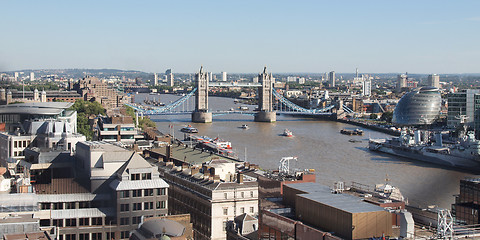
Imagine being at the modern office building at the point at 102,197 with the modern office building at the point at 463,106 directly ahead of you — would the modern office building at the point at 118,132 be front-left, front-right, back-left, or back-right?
front-left

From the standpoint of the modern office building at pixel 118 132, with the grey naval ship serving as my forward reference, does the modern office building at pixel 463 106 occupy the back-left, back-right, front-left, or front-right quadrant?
front-left

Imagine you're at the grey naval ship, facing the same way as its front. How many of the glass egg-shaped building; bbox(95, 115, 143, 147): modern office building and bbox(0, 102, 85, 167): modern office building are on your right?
2

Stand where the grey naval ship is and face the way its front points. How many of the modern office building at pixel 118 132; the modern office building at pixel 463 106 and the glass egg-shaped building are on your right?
1

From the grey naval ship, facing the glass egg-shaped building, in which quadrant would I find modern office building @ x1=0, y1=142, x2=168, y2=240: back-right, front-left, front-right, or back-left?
back-left

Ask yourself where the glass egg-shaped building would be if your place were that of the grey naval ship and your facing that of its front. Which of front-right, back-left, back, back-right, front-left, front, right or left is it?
back-left

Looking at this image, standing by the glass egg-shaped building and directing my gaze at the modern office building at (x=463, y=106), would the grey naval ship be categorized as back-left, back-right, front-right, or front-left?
front-right

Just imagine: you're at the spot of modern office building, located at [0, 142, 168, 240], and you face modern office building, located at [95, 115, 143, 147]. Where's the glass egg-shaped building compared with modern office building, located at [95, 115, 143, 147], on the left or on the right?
right

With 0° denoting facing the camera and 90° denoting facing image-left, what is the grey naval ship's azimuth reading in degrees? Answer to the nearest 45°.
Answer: approximately 315°

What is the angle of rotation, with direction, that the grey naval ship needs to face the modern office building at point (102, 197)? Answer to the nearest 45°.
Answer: approximately 45° to its right

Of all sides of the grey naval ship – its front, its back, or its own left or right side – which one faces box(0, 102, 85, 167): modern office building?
right

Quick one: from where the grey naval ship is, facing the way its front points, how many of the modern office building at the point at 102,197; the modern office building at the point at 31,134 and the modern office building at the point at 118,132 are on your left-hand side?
0

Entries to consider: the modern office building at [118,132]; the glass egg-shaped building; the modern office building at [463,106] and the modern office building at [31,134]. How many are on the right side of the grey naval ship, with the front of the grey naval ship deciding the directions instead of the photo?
2

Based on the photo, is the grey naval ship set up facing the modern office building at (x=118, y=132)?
no

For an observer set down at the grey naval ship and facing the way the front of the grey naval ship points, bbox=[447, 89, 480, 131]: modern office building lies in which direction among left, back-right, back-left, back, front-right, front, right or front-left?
back-left
